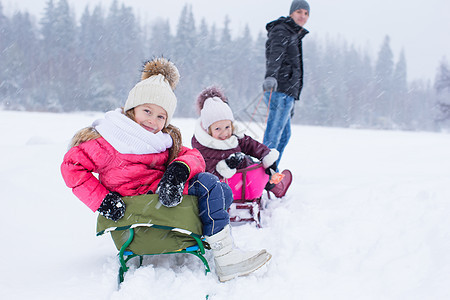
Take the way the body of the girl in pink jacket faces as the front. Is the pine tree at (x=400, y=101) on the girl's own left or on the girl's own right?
on the girl's own left

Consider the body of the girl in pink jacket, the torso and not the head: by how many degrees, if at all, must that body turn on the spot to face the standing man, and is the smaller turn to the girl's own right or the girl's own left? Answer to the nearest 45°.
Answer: approximately 90° to the girl's own left

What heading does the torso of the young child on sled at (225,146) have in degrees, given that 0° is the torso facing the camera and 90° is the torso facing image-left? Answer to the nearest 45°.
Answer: approximately 315°

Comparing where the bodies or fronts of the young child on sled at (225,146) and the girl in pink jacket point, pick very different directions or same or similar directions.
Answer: same or similar directions

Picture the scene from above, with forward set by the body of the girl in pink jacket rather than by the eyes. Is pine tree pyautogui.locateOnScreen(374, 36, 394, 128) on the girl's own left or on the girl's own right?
on the girl's own left

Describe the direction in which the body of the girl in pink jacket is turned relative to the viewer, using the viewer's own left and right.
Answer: facing the viewer and to the right of the viewer

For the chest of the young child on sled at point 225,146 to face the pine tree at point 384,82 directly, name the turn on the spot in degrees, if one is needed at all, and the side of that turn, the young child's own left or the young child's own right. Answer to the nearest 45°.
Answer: approximately 135° to the young child's own left

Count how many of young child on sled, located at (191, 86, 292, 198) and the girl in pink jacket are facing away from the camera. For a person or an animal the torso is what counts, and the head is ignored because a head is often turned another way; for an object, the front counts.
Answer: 0

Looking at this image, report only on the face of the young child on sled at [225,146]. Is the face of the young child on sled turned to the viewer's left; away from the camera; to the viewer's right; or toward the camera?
toward the camera

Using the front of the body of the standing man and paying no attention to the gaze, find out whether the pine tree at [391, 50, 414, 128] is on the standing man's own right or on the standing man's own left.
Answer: on the standing man's own left

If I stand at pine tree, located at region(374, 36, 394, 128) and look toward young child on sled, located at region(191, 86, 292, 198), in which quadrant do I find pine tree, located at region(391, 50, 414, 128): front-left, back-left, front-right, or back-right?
back-left

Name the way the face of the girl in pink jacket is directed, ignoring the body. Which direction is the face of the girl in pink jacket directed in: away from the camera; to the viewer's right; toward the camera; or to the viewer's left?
toward the camera

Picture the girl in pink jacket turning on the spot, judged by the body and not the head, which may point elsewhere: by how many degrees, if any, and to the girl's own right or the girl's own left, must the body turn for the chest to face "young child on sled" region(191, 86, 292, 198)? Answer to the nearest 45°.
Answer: approximately 90° to the girl's own left

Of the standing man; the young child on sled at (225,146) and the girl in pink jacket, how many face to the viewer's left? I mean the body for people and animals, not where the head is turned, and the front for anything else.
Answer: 0
